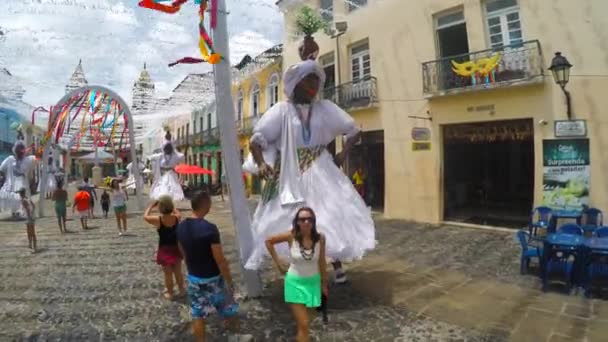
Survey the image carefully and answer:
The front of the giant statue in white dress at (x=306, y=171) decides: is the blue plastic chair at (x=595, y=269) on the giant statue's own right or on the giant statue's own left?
on the giant statue's own left

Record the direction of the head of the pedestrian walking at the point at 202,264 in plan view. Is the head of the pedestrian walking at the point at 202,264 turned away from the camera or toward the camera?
away from the camera

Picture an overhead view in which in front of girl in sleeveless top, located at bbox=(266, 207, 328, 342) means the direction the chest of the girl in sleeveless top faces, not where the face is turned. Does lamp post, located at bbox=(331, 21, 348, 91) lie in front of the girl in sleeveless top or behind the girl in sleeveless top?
behind

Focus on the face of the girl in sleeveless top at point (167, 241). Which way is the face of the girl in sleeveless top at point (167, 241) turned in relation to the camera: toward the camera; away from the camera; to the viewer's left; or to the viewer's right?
away from the camera

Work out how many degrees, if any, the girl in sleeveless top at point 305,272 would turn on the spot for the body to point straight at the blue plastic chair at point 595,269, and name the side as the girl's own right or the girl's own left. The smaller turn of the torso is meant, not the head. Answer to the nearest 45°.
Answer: approximately 135° to the girl's own left

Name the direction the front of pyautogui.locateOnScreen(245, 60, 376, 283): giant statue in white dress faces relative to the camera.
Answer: toward the camera

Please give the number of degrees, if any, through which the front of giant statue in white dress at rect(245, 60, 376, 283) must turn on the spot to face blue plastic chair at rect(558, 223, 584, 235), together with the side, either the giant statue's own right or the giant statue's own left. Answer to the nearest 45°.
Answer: approximately 90° to the giant statue's own left

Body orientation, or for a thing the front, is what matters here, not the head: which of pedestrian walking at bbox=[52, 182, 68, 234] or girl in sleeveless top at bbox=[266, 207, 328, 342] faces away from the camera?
the pedestrian walking

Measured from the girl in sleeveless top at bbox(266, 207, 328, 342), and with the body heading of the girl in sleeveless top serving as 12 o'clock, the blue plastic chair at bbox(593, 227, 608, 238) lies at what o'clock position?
The blue plastic chair is roughly at 8 o'clock from the girl in sleeveless top.

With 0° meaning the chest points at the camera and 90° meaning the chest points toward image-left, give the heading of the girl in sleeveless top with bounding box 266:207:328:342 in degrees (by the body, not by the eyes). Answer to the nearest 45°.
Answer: approximately 0°

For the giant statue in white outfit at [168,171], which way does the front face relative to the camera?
toward the camera

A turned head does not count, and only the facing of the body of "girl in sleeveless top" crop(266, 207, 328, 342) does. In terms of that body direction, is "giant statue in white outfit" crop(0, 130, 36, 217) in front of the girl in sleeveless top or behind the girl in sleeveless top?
behind

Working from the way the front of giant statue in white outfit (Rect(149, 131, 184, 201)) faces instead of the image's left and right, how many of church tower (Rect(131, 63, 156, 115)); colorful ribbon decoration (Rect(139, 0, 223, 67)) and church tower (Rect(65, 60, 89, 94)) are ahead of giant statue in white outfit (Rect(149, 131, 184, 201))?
1

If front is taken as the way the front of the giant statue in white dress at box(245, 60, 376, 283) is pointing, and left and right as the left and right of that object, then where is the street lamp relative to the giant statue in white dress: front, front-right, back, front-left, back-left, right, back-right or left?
back-left

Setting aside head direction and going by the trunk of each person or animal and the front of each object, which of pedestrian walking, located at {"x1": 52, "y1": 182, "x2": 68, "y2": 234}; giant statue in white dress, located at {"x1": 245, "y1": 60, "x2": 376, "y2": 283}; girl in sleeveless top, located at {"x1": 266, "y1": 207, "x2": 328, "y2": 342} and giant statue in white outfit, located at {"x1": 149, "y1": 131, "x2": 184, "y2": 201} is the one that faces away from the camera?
the pedestrian walking

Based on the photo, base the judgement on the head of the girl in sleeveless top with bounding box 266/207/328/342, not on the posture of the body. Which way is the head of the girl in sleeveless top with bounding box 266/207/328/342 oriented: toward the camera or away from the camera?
toward the camera

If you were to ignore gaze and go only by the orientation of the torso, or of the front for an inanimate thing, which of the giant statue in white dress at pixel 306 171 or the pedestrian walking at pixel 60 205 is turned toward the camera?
the giant statue in white dress
